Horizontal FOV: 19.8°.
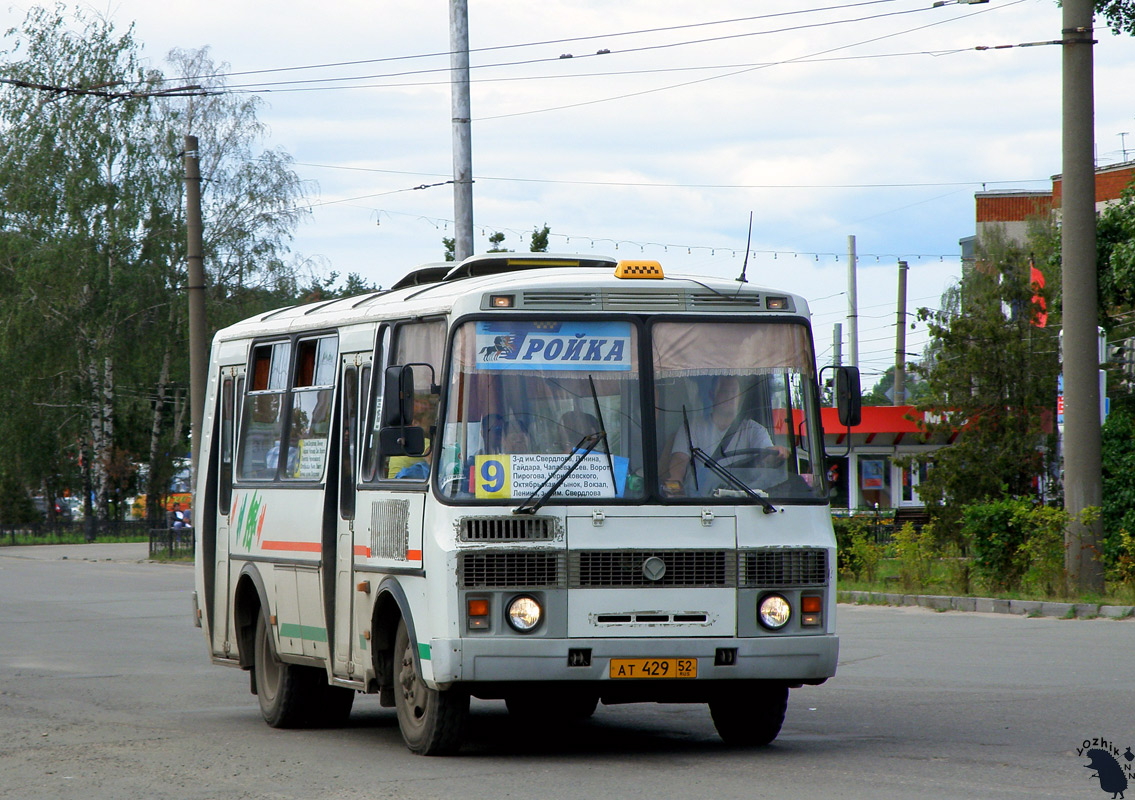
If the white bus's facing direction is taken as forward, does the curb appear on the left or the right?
on its left

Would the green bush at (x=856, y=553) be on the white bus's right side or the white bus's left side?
on its left

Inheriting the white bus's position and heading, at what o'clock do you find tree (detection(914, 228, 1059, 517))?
The tree is roughly at 8 o'clock from the white bus.

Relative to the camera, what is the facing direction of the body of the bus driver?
toward the camera

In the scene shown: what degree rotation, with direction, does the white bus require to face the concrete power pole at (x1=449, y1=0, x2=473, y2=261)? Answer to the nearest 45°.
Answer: approximately 135° to its left

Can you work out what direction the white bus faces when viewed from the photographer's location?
facing the viewer and to the right of the viewer
